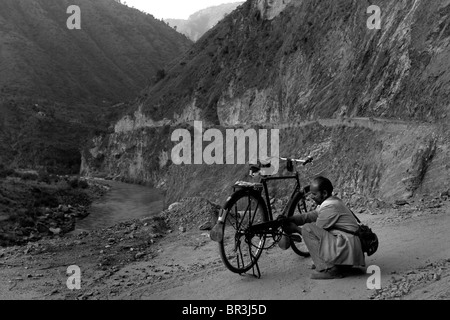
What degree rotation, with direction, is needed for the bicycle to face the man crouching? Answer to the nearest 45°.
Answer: approximately 90° to its right

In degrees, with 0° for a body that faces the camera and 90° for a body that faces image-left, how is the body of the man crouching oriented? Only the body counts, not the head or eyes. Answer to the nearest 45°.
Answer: approximately 90°

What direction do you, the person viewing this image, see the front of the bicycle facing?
facing away from the viewer and to the right of the viewer
